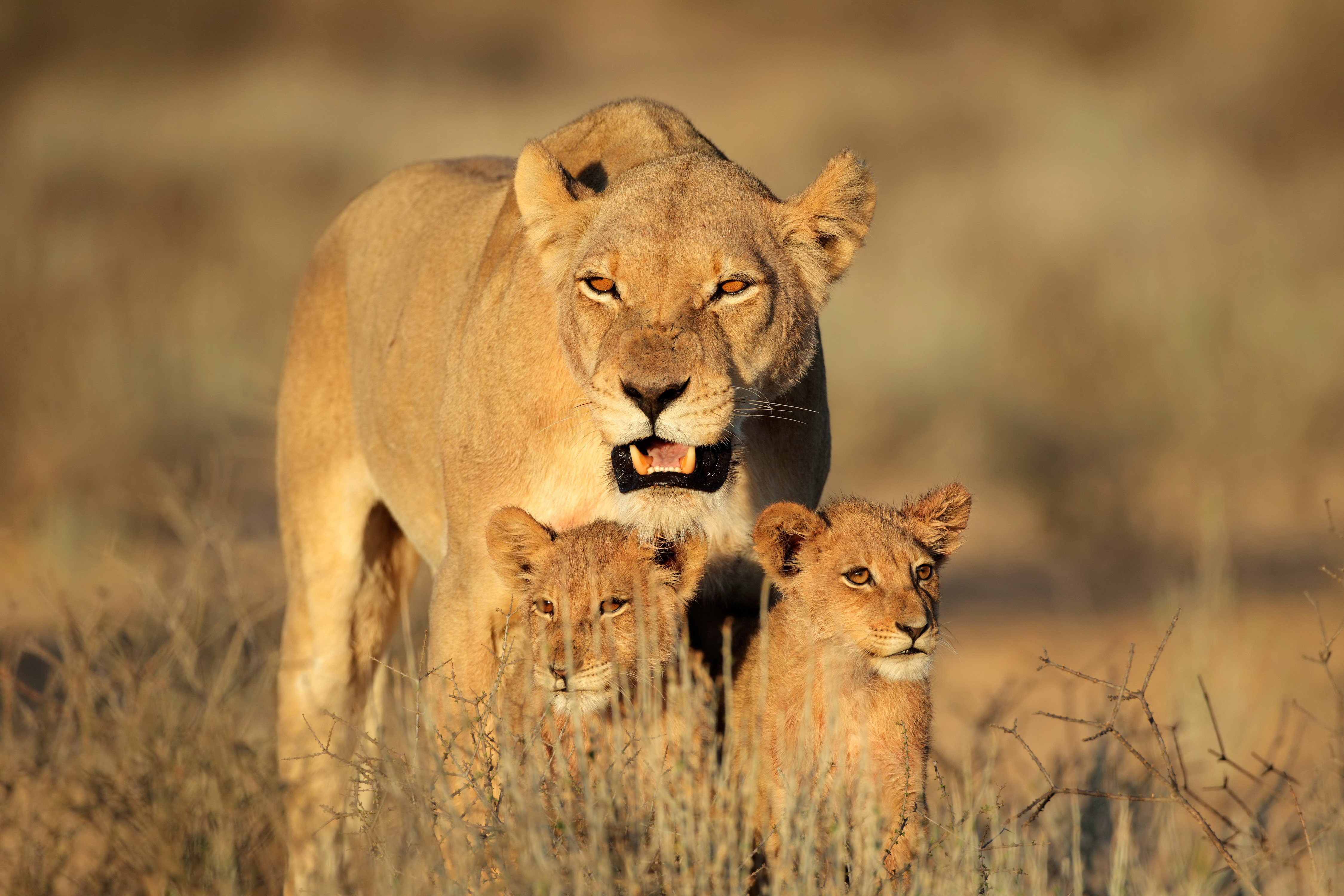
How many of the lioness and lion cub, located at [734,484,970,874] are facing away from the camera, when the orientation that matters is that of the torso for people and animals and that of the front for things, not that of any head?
0

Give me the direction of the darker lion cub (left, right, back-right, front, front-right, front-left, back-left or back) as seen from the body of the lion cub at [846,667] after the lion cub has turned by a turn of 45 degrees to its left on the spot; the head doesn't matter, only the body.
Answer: back

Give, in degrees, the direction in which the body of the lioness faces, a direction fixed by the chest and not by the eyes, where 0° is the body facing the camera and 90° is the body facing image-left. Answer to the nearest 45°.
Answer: approximately 315°

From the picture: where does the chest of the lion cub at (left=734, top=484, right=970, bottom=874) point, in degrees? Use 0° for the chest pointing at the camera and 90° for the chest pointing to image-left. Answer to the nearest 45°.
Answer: approximately 315°
